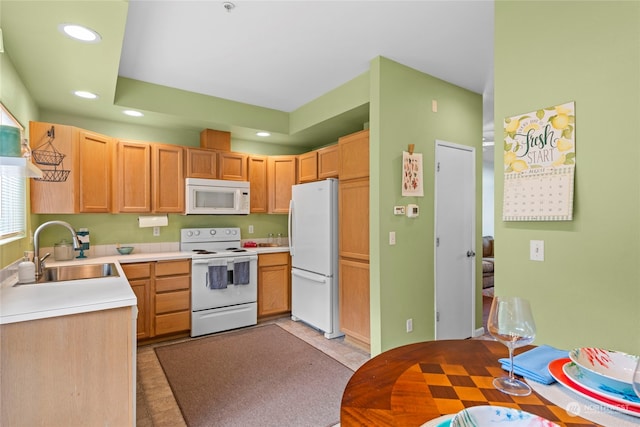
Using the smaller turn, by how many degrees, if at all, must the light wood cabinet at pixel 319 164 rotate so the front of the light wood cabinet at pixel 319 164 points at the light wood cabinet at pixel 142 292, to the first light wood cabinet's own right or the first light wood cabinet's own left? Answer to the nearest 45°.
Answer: approximately 45° to the first light wood cabinet's own right

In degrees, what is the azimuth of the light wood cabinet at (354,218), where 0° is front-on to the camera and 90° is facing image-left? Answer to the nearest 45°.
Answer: approximately 45°

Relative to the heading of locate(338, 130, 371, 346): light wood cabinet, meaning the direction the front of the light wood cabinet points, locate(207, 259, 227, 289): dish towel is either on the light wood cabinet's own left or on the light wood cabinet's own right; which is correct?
on the light wood cabinet's own right

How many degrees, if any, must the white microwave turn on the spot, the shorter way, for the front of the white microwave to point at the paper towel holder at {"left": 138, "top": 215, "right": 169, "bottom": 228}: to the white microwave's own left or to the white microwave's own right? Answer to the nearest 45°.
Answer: approximately 90° to the white microwave's own right

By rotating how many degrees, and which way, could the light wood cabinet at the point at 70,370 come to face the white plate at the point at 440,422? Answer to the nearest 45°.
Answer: approximately 45° to its right

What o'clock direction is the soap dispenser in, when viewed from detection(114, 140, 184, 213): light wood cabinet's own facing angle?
The soap dispenser is roughly at 1 o'clock from the light wood cabinet.

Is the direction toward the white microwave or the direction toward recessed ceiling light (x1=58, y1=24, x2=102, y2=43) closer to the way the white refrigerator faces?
the recessed ceiling light

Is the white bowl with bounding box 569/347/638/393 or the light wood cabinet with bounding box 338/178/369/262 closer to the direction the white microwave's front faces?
the white bowl
